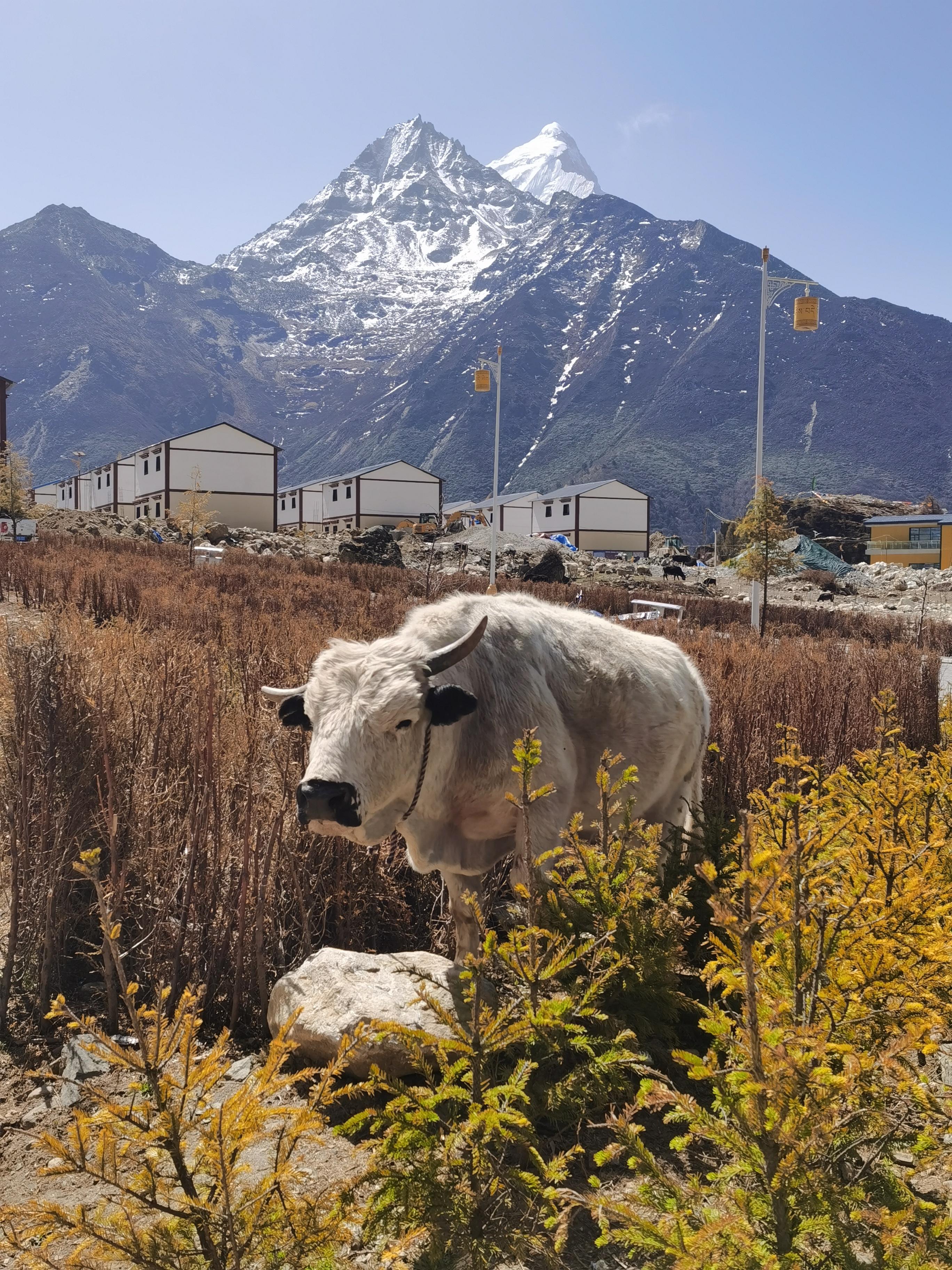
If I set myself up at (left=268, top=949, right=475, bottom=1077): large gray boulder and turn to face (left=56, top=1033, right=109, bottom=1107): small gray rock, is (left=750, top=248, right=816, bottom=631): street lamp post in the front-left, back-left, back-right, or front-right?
back-right

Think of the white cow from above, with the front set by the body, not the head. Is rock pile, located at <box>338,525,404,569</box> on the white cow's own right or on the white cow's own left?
on the white cow's own right

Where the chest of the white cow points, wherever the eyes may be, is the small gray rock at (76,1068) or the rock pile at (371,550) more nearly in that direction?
the small gray rock

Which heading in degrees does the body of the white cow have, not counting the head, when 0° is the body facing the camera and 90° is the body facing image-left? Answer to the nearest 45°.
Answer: approximately 45°
